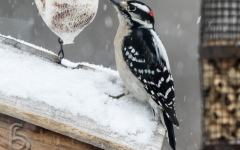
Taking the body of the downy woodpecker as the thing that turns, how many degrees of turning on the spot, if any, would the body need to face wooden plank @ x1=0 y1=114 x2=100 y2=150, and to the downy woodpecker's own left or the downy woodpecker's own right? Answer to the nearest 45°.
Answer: approximately 45° to the downy woodpecker's own left

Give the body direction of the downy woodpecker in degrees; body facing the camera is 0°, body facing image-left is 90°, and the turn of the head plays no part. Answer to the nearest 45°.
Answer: approximately 90°
